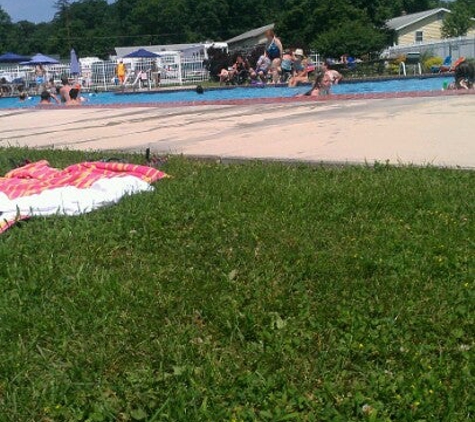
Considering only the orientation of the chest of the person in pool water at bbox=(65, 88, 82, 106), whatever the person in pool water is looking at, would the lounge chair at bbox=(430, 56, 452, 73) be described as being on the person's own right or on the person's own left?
on the person's own right

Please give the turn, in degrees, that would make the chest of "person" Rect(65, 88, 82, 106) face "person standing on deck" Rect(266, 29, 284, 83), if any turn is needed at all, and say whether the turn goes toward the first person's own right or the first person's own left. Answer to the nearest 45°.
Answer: approximately 90° to the first person's own right

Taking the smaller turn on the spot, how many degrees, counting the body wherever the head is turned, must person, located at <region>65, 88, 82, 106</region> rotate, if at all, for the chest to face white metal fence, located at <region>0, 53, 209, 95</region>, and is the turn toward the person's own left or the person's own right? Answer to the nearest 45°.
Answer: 0° — they already face it

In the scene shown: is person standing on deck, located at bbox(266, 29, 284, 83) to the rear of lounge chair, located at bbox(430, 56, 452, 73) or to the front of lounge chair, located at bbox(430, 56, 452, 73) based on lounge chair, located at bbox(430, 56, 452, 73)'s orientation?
to the front

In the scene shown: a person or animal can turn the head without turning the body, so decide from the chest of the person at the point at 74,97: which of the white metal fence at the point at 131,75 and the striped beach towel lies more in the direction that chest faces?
the white metal fence

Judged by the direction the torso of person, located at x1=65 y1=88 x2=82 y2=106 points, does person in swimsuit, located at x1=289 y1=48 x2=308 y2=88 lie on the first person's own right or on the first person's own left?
on the first person's own right

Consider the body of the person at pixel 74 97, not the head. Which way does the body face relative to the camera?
away from the camera

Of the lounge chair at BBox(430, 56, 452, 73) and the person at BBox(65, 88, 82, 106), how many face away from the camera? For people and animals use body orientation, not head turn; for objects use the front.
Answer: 1
